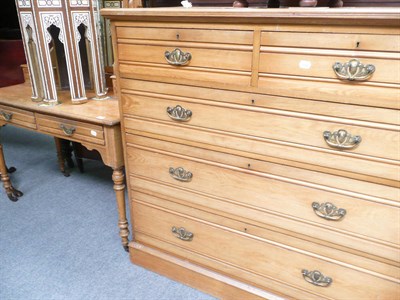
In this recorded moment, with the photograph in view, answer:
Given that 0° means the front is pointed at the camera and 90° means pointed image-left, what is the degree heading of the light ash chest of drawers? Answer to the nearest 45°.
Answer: approximately 45°

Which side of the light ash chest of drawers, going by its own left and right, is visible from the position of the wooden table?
right
